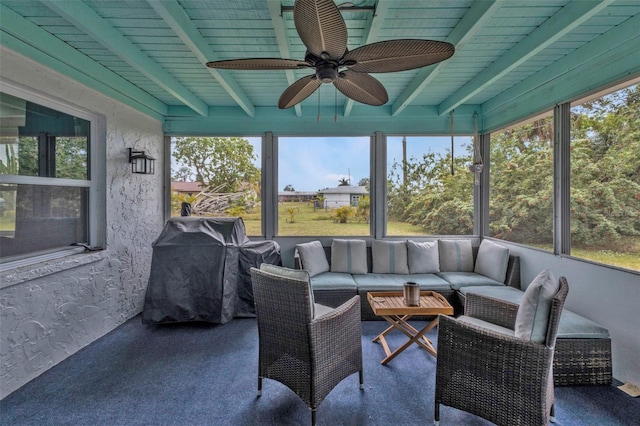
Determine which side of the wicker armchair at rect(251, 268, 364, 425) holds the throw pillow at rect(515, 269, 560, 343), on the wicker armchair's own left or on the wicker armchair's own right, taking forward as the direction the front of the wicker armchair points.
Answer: on the wicker armchair's own right

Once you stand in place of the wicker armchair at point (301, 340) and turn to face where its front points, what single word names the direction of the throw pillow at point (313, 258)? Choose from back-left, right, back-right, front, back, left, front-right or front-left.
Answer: front-left

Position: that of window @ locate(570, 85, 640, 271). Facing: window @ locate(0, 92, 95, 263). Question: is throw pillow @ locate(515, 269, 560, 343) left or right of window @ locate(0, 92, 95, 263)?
left

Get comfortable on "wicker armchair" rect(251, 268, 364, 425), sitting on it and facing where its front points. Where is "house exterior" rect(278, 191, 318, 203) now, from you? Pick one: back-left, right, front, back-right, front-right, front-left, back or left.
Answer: front-left

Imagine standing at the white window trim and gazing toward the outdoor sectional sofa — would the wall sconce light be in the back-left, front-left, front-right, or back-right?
front-left

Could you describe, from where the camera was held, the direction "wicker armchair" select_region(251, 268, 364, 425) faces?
facing away from the viewer and to the right of the viewer

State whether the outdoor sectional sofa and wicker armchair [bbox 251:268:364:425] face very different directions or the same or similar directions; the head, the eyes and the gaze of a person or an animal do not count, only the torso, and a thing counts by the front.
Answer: very different directions

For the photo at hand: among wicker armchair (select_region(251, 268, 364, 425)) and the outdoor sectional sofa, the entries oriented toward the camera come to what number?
1

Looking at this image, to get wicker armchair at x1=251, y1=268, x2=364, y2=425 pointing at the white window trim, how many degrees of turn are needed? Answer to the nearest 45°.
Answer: approximately 90° to its left

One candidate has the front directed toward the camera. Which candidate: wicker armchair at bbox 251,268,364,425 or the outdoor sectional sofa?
the outdoor sectional sofa

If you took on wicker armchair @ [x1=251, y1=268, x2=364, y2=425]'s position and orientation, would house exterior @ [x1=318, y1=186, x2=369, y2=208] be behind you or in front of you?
in front

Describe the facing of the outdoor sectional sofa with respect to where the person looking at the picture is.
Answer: facing the viewer

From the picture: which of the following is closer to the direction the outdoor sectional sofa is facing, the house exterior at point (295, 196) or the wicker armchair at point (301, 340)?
the wicker armchair

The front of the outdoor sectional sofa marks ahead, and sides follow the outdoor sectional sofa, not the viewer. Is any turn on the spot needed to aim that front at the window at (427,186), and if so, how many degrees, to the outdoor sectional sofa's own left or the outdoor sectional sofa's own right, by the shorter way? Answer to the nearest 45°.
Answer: approximately 180°

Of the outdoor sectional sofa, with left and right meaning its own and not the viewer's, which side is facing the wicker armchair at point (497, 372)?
front

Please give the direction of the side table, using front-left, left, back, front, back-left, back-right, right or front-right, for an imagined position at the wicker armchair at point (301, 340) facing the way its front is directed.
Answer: front

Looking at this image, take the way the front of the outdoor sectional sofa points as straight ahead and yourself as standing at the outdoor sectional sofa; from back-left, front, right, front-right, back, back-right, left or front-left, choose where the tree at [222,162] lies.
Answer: right

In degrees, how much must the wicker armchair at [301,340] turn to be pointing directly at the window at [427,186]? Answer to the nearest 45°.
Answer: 0° — it already faces it
